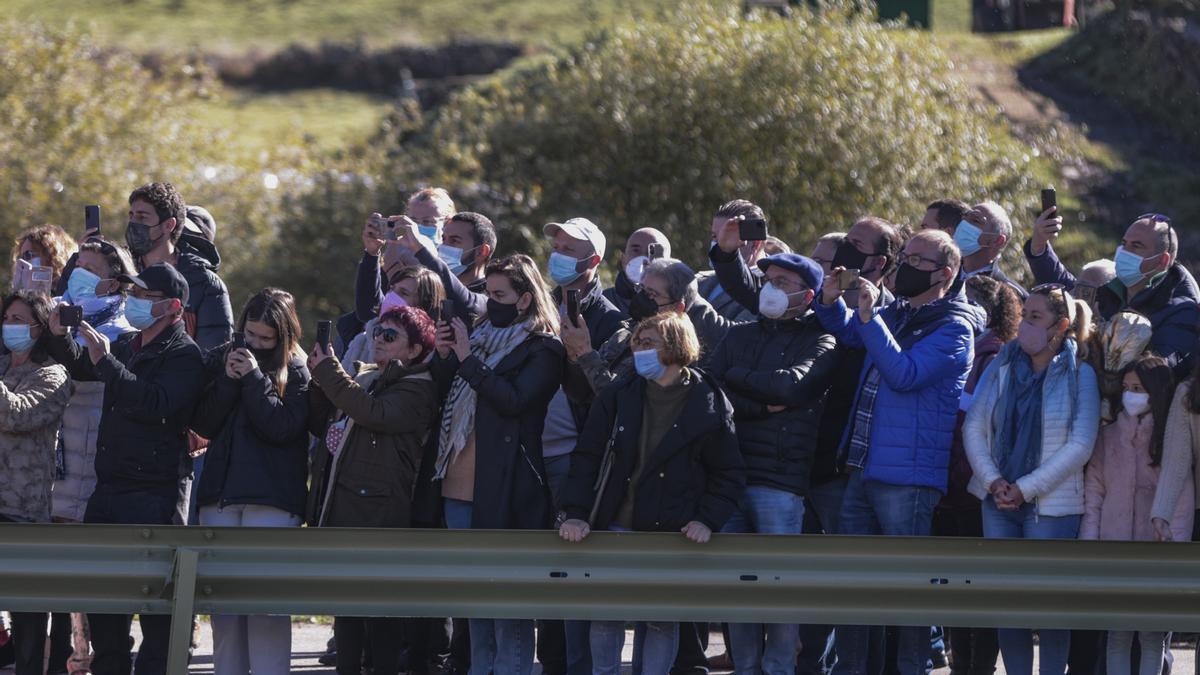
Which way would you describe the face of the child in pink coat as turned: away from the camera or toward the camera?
toward the camera

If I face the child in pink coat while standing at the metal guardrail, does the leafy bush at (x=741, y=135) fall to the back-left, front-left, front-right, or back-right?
front-left

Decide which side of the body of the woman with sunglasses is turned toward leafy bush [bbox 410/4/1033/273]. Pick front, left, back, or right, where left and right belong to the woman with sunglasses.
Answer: back

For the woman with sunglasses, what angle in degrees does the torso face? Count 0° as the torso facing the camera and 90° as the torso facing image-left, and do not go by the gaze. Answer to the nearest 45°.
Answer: approximately 45°

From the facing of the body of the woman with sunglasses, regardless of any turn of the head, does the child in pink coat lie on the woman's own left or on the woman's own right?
on the woman's own left
